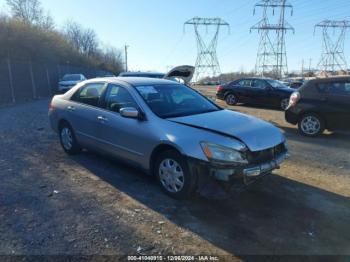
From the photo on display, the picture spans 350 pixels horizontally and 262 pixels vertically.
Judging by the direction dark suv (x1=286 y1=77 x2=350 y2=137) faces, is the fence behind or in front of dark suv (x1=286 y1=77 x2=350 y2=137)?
behind

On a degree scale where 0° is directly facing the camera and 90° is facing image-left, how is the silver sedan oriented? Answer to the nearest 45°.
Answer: approximately 315°

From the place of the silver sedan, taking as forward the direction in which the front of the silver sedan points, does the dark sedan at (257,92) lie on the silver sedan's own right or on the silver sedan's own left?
on the silver sedan's own left

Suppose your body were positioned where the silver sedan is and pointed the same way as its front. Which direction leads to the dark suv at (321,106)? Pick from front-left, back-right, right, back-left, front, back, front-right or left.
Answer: left

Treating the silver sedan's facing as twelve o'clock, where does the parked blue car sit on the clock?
The parked blue car is roughly at 7 o'clock from the silver sedan.

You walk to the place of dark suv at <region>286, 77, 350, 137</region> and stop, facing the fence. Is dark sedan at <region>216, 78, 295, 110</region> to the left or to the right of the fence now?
right
